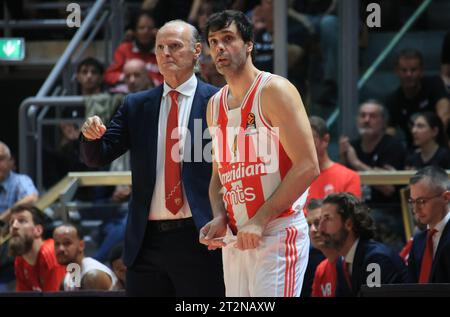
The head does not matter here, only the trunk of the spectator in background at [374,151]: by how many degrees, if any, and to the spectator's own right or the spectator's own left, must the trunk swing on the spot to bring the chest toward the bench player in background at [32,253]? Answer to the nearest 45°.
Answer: approximately 45° to the spectator's own right

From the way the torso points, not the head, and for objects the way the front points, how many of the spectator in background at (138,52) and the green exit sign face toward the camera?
2

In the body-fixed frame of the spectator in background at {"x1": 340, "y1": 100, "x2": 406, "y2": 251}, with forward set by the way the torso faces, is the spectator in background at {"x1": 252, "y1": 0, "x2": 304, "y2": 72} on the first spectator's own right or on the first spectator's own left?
on the first spectator's own right

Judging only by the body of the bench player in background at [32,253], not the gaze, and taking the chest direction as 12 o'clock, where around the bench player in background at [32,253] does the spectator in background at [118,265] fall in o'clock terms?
the spectator in background at [118,265] is roughly at 9 o'clock from the bench player in background at [32,253].

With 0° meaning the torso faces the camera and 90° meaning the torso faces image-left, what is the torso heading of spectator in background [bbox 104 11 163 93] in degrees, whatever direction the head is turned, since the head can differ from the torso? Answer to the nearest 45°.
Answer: approximately 0°

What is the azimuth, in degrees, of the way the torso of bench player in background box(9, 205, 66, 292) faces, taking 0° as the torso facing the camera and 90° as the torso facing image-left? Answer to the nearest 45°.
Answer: approximately 45°

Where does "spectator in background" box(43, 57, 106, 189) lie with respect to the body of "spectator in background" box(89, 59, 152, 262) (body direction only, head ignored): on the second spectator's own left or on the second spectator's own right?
on the second spectator's own right

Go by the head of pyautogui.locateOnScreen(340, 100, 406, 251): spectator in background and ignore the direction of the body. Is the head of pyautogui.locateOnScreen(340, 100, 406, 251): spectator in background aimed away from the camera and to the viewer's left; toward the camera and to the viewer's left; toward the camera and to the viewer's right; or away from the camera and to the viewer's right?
toward the camera and to the viewer's left

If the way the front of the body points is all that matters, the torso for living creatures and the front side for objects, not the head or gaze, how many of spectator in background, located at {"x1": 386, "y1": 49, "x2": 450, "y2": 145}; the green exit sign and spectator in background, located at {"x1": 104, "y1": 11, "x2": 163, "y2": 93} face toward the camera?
3

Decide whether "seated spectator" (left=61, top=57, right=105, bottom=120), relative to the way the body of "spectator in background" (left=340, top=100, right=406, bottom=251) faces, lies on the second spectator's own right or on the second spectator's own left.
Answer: on the second spectator's own right
